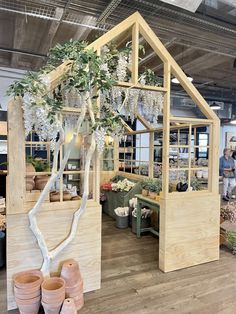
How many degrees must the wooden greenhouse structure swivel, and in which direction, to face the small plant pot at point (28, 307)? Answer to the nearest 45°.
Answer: approximately 90° to its right

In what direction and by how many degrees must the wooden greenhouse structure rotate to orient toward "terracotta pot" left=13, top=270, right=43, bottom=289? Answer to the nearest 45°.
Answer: approximately 90° to its right

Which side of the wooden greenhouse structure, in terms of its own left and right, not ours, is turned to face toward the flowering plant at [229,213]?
left

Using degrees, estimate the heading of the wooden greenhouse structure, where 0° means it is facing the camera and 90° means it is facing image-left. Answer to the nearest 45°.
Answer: approximately 315°
